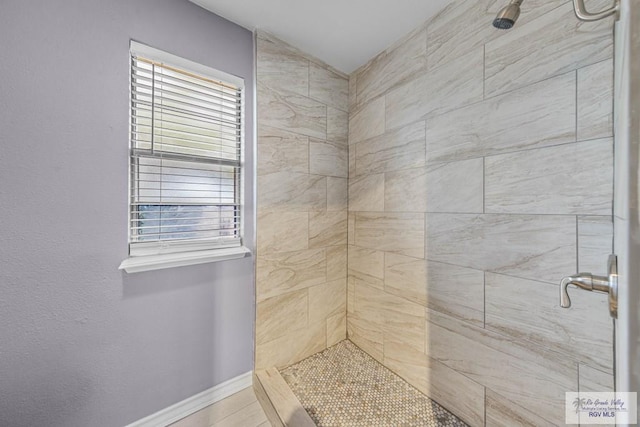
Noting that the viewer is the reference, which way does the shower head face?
facing the viewer and to the left of the viewer
